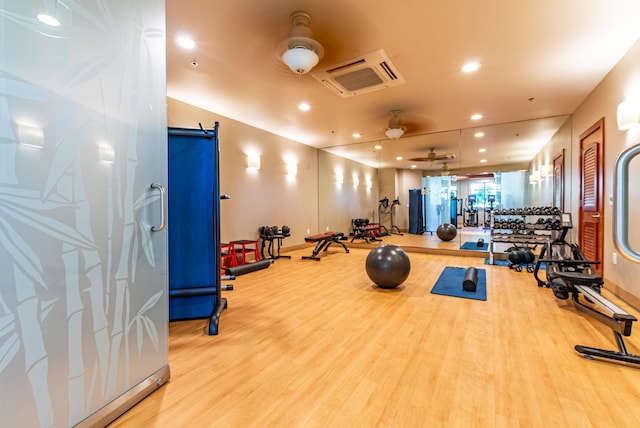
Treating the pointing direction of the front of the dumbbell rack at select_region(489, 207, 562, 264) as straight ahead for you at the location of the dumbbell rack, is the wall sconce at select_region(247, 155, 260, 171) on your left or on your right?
on your right

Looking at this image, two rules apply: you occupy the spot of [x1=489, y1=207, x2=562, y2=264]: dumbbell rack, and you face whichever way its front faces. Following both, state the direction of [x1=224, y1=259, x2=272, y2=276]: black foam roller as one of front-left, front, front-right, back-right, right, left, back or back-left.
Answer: front-right

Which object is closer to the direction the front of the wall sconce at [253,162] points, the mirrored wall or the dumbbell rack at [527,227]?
the dumbbell rack

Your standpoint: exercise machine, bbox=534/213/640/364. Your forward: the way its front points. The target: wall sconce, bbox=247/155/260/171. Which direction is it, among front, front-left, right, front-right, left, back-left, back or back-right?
front-left

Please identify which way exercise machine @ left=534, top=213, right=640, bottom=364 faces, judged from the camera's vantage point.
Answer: facing away from the viewer and to the left of the viewer

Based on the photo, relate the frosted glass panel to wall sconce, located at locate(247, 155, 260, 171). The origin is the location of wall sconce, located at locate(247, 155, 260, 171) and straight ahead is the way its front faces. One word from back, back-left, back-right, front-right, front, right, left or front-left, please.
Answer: front-right

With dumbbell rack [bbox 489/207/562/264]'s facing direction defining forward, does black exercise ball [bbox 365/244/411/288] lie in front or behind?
in front

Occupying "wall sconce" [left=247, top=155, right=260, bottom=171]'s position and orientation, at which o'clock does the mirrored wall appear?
The mirrored wall is roughly at 10 o'clock from the wall sconce.

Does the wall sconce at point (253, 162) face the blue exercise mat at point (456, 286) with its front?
yes

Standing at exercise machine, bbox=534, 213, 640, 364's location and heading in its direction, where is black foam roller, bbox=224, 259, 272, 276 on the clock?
The black foam roller is roughly at 10 o'clock from the exercise machine.
